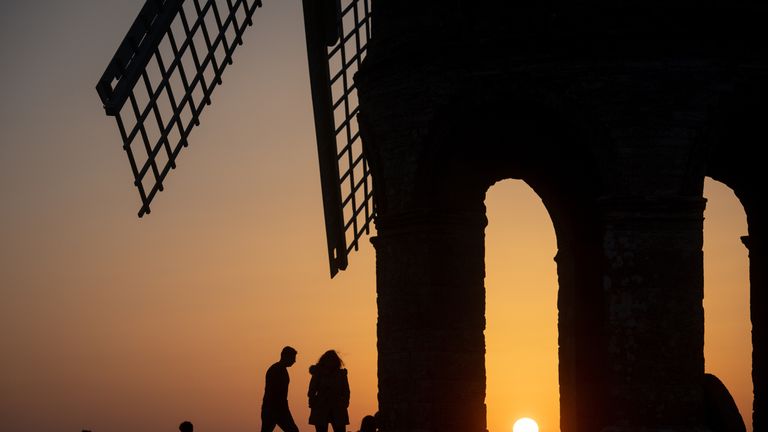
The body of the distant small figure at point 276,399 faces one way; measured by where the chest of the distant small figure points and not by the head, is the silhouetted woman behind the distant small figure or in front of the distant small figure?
in front

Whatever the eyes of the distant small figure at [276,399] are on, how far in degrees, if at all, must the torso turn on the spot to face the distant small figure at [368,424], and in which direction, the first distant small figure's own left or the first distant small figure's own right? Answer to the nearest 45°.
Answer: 0° — they already face them

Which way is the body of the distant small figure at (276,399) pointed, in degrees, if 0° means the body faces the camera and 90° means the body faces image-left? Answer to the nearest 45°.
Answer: approximately 270°

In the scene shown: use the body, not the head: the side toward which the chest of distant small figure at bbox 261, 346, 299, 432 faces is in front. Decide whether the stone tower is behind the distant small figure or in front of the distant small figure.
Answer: in front
